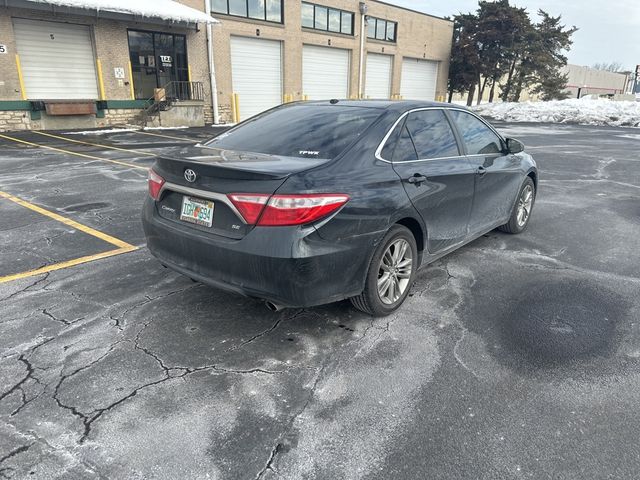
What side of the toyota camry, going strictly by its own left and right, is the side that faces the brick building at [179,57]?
left

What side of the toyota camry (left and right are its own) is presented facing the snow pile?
front

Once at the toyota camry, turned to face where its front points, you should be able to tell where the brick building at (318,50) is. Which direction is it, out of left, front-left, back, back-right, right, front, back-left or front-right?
front-left

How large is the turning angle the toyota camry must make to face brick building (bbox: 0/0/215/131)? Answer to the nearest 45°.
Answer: approximately 90° to its left

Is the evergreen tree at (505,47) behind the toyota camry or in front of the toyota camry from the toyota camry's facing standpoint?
in front

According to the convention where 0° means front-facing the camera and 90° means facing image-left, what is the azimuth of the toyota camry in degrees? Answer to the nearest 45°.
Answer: approximately 225°

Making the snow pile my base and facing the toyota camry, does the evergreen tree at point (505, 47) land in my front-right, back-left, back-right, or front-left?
back-right

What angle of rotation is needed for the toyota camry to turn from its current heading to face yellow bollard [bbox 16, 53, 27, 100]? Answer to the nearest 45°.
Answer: approximately 90° to its left

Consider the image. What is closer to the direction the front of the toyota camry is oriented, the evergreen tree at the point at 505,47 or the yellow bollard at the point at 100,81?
the evergreen tree
